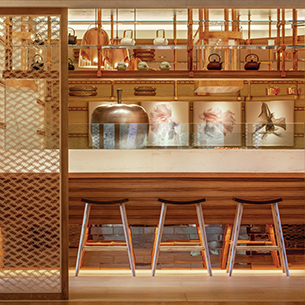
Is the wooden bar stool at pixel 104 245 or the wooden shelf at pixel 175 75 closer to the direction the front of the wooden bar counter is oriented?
the wooden bar stool

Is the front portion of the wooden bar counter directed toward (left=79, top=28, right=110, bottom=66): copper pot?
no

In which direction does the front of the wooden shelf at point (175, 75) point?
toward the camera

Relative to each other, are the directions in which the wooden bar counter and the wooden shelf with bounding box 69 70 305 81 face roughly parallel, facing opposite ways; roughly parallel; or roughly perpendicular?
roughly parallel

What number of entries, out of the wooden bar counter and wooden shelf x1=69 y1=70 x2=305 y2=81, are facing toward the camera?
2

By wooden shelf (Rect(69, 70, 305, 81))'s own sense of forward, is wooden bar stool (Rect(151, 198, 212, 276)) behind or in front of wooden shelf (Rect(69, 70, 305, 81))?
in front

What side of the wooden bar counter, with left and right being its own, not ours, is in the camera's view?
front

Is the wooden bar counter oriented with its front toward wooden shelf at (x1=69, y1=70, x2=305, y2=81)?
no
